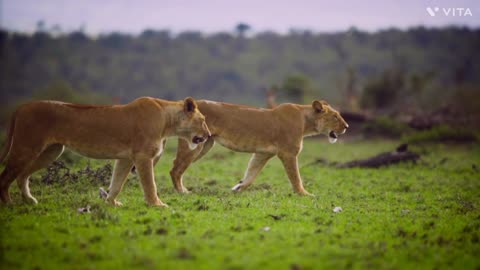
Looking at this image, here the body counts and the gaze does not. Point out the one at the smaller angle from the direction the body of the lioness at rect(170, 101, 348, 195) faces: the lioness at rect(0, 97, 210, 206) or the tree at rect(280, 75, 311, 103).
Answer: the tree

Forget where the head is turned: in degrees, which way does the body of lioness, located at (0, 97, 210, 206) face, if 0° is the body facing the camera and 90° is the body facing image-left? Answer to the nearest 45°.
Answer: approximately 270°

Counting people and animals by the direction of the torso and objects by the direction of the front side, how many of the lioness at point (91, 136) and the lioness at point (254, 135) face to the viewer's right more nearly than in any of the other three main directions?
2

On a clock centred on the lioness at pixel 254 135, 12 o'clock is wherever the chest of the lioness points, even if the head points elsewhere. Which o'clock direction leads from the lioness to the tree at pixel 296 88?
The tree is roughly at 9 o'clock from the lioness.

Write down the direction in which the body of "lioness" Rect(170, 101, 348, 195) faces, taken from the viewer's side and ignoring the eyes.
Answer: to the viewer's right

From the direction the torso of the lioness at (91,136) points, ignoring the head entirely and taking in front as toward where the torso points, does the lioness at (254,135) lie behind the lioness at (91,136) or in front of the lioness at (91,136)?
in front

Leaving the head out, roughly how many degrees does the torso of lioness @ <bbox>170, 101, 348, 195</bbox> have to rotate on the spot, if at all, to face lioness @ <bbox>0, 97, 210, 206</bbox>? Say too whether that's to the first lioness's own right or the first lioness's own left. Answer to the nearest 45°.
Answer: approximately 135° to the first lioness's own right
